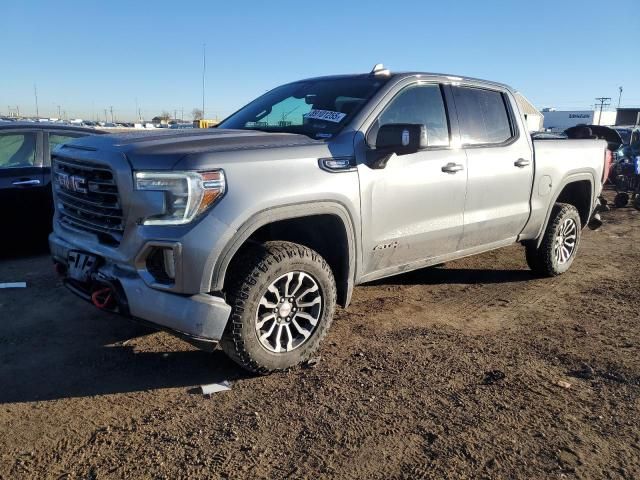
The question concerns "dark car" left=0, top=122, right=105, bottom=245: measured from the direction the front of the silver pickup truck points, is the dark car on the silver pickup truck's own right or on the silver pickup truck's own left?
on the silver pickup truck's own right

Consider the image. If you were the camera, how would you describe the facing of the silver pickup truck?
facing the viewer and to the left of the viewer

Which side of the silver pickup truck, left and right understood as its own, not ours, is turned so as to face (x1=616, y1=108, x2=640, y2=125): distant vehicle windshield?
back

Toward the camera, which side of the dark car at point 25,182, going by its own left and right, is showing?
left

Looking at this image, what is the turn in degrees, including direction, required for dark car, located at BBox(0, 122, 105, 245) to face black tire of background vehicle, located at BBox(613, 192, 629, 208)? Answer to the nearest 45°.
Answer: approximately 180°

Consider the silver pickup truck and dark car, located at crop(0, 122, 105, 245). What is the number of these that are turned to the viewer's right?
0
